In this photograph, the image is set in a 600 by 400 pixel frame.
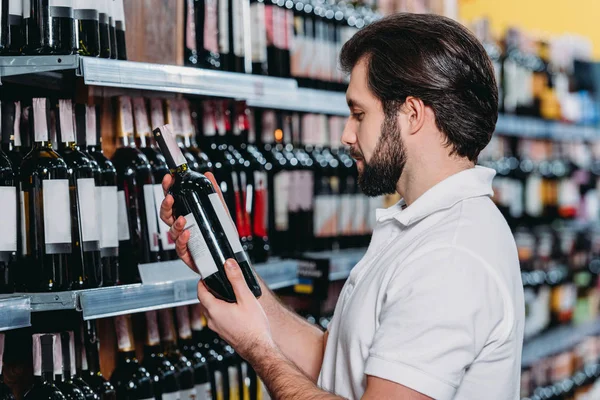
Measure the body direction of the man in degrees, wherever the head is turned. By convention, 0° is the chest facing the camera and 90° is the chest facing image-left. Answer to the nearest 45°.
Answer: approximately 90°

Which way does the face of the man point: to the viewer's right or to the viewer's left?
to the viewer's left

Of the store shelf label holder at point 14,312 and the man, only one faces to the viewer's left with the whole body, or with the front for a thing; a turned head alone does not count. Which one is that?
the man

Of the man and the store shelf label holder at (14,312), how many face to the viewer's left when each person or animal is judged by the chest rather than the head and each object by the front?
1

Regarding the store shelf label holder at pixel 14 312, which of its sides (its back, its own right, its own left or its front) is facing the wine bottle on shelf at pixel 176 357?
left

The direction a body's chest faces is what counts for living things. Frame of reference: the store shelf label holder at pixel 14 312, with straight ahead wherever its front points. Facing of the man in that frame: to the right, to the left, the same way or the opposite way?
the opposite way

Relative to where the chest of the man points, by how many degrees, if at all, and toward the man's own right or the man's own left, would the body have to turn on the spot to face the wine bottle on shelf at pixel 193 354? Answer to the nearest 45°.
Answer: approximately 45° to the man's own right
